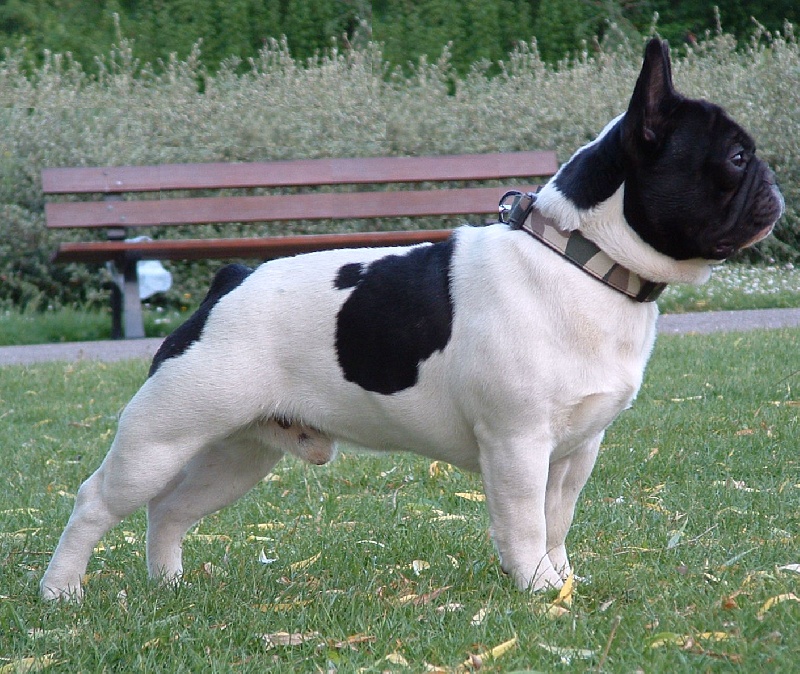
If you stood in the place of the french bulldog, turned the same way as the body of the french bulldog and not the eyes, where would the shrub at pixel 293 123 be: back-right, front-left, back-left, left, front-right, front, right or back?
left

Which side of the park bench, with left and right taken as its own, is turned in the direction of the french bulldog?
front

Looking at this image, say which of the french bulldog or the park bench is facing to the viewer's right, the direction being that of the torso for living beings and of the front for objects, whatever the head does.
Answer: the french bulldog

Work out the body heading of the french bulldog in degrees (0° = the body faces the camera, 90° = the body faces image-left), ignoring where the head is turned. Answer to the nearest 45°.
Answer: approximately 270°

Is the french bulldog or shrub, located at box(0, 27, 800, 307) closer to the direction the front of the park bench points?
the french bulldog

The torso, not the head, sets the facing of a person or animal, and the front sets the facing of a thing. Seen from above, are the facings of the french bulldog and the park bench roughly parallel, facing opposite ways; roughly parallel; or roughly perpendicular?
roughly perpendicular

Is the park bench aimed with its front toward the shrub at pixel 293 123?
no

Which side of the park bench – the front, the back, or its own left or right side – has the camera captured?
front

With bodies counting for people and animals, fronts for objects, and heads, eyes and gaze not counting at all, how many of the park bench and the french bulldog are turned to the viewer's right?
1
